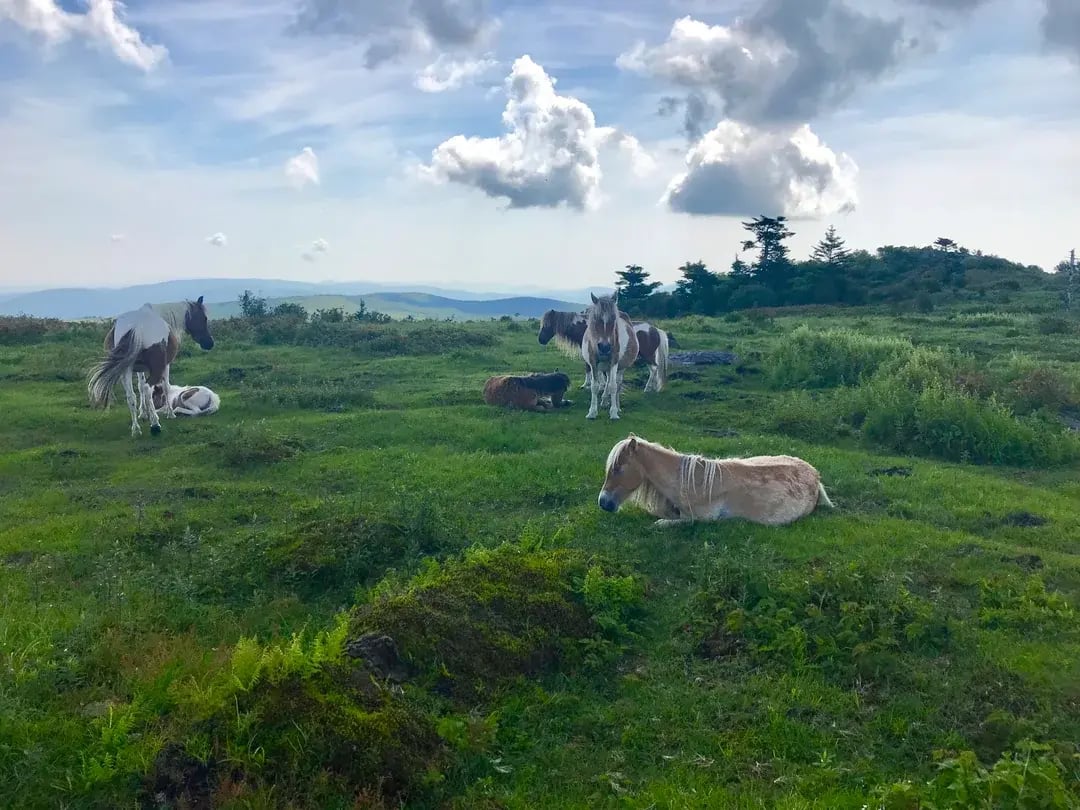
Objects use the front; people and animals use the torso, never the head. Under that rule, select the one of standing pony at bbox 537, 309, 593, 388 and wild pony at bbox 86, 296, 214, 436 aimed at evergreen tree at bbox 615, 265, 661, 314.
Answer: the wild pony

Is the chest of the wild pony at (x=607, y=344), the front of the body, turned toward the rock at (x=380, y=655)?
yes

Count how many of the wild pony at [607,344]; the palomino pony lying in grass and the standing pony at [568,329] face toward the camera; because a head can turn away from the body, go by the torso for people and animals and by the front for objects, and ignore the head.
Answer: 1

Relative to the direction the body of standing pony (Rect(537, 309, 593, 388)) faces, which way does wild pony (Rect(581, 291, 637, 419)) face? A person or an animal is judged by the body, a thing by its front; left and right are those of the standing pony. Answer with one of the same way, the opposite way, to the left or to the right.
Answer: to the left

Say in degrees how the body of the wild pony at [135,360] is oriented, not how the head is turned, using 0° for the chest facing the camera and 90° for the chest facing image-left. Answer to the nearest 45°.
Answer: approximately 225°

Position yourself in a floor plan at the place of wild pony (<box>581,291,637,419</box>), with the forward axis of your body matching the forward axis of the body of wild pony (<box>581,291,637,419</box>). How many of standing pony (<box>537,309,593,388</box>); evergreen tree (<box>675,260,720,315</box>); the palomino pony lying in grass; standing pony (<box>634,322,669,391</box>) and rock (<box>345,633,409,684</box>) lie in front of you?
2

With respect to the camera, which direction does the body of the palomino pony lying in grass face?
to the viewer's left

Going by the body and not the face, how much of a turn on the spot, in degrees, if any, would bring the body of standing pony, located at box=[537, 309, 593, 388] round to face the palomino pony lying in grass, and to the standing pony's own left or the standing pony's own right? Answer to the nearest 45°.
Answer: approximately 90° to the standing pony's own left

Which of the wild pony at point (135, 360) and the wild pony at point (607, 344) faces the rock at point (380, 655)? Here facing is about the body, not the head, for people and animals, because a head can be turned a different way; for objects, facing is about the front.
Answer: the wild pony at point (607, 344)

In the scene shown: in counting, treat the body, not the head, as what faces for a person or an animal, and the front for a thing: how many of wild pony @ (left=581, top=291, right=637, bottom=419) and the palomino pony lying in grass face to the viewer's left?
1

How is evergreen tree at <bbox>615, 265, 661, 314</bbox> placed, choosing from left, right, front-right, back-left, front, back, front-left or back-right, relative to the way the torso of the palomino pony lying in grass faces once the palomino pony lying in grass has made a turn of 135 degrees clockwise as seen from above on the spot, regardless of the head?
front-left

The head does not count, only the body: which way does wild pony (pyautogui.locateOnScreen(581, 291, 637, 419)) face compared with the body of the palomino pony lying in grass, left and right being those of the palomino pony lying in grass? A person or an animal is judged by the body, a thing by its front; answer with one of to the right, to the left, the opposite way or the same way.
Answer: to the left

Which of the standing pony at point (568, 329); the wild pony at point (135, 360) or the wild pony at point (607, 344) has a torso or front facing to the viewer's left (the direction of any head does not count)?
the standing pony

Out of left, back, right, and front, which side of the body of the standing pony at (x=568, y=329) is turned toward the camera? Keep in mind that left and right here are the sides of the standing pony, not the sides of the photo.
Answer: left
